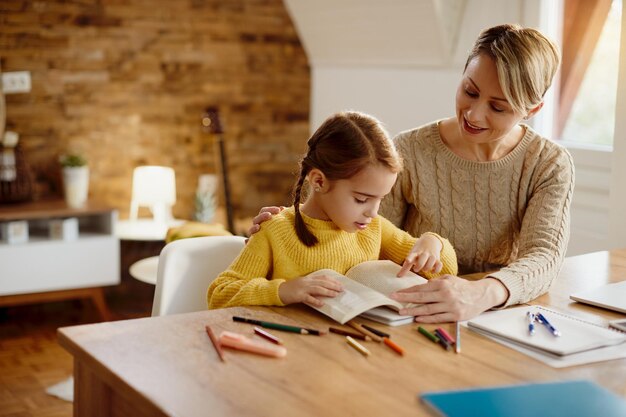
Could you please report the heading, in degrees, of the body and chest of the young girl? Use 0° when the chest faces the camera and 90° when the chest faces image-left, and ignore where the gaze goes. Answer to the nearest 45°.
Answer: approximately 315°

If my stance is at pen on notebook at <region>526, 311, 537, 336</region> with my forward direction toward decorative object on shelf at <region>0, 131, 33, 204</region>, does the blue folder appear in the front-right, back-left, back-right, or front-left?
back-left

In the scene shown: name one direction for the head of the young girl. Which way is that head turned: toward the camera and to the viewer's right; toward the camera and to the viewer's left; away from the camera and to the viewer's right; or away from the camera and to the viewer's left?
toward the camera and to the viewer's right

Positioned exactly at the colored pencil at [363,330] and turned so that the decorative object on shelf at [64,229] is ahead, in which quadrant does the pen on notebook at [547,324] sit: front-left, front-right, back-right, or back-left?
back-right
